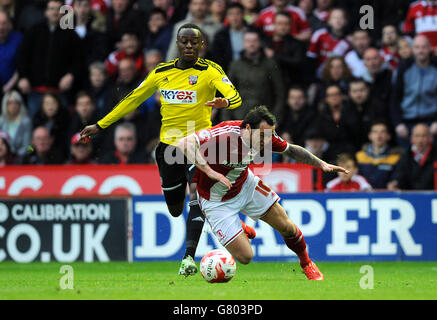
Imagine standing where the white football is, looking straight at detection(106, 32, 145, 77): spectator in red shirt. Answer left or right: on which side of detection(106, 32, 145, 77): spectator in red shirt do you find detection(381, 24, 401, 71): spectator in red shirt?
right

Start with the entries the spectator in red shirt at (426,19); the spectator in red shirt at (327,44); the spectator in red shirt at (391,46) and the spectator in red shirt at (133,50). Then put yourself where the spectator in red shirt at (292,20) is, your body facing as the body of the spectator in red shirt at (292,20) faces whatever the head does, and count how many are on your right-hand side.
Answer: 1

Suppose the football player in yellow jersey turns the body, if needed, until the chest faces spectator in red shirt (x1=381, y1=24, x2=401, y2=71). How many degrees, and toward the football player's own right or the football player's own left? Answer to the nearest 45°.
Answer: approximately 135° to the football player's own left

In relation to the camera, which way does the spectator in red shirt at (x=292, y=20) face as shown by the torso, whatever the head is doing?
toward the camera

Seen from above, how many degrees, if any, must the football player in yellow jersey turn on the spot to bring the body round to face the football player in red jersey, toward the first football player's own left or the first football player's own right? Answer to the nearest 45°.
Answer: approximately 45° to the first football player's own left

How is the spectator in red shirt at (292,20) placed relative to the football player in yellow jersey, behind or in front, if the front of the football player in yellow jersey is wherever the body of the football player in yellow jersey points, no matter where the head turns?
behind

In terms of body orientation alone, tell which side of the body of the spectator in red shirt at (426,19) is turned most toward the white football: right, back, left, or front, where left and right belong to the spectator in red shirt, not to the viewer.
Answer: front

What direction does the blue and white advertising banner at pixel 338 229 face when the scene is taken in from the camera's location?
facing the viewer

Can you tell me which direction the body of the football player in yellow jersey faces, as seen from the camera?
toward the camera

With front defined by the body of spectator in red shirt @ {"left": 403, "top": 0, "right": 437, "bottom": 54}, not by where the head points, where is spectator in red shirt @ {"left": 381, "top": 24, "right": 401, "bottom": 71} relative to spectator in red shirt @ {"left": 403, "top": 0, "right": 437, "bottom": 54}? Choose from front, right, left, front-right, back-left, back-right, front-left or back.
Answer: right
